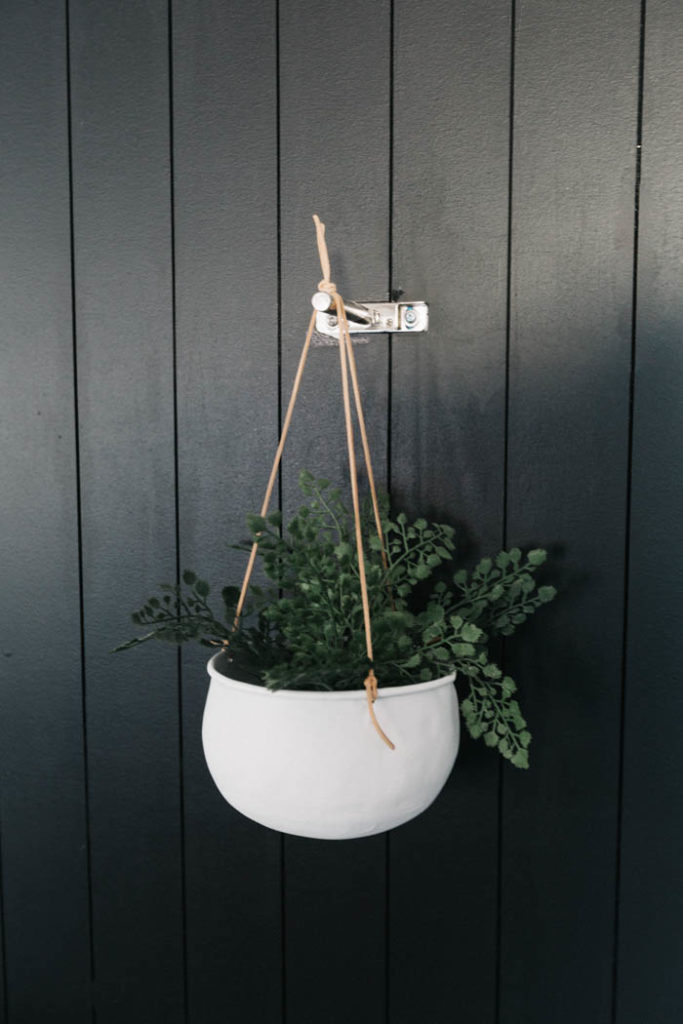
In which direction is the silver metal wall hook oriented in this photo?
toward the camera
